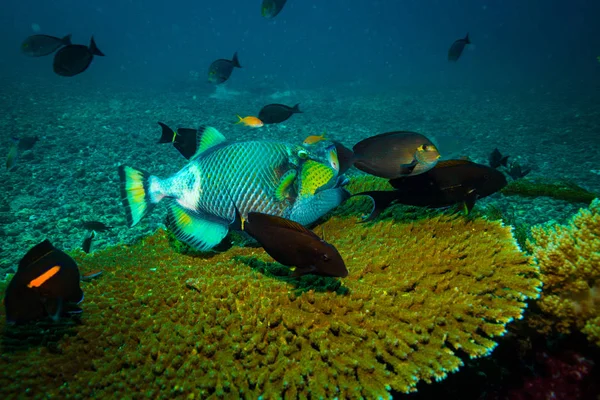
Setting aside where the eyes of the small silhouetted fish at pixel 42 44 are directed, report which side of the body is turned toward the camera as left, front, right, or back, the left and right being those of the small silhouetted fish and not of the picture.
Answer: left

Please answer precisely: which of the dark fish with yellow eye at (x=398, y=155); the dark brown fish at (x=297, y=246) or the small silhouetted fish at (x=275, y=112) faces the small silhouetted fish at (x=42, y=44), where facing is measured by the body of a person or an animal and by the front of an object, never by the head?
the small silhouetted fish at (x=275, y=112)

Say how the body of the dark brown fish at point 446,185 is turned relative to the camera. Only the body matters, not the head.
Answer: to the viewer's right

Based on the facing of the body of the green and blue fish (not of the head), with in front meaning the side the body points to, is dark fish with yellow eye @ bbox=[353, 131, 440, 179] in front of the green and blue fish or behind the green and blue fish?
in front

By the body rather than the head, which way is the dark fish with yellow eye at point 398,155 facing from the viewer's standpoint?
to the viewer's right

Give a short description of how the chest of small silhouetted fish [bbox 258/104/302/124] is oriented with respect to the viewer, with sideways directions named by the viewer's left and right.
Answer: facing to the left of the viewer

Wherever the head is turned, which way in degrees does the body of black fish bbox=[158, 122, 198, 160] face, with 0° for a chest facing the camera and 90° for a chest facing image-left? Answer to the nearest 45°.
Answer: approximately 270°

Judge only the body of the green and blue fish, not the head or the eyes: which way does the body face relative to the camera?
to the viewer's right

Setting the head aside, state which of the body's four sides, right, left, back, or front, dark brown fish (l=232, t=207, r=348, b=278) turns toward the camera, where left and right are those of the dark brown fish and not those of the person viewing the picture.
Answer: right

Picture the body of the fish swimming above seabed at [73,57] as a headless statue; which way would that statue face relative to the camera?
to the viewer's left

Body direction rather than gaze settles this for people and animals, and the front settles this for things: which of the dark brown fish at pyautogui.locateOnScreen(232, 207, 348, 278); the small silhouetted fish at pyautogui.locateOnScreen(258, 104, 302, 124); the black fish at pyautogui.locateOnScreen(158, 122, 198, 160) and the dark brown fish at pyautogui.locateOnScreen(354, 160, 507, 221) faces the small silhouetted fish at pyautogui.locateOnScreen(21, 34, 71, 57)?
the small silhouetted fish at pyautogui.locateOnScreen(258, 104, 302, 124)

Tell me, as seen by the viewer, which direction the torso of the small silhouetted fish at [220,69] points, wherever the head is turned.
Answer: to the viewer's left
